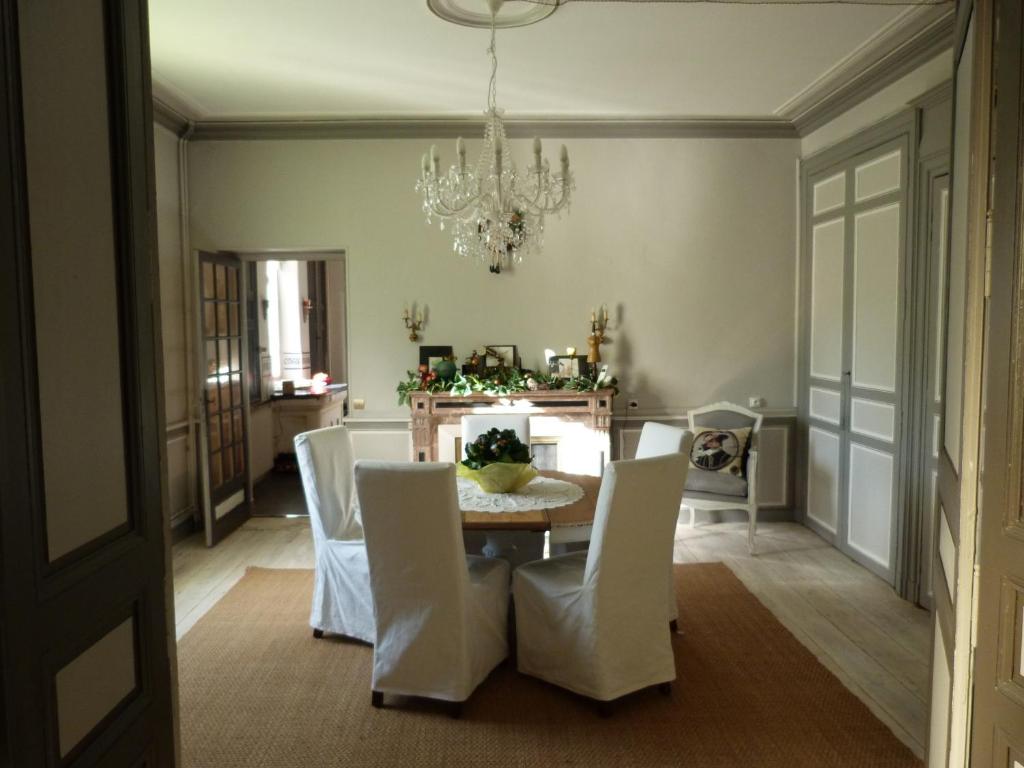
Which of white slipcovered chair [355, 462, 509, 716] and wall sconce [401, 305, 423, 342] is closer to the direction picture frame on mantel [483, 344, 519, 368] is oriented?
the white slipcovered chair

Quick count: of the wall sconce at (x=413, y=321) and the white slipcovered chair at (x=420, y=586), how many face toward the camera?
1

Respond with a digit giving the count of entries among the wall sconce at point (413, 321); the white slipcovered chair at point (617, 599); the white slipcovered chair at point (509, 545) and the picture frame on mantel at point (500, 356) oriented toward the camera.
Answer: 3

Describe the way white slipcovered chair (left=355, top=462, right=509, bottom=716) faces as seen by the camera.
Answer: facing away from the viewer and to the right of the viewer

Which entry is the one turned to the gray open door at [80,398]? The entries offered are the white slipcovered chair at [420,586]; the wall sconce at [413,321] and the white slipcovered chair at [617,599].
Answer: the wall sconce

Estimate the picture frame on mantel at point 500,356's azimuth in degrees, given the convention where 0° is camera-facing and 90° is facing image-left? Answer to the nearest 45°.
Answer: approximately 0°

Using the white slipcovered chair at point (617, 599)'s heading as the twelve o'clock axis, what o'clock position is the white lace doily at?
The white lace doily is roughly at 12 o'clock from the white slipcovered chair.

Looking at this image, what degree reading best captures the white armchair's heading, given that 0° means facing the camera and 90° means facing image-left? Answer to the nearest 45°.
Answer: approximately 45°

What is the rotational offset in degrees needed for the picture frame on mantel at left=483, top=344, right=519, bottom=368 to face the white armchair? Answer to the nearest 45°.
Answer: approximately 45° to its left
